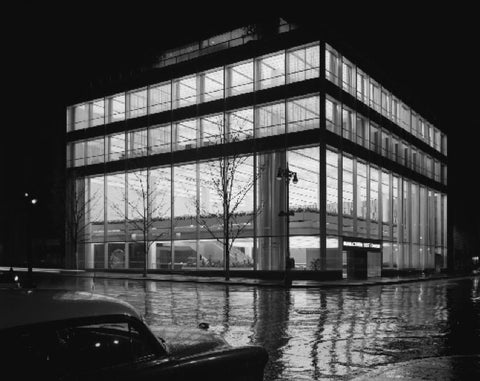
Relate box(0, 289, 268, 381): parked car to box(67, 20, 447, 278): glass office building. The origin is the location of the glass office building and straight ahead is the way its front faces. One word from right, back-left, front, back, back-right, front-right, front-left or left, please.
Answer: front-right
